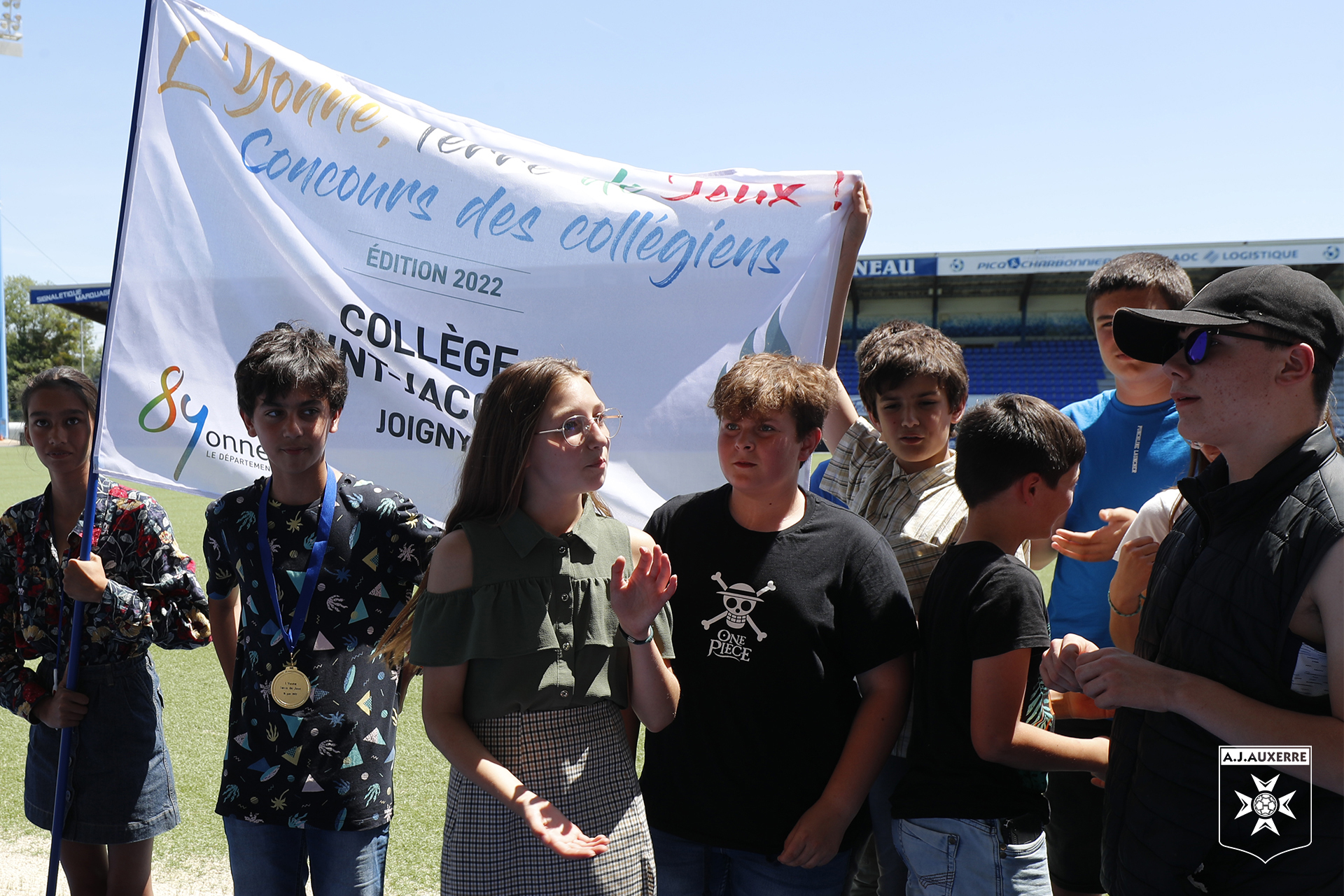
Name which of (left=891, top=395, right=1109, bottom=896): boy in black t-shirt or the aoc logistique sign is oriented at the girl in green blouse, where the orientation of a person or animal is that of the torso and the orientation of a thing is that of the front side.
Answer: the aoc logistique sign

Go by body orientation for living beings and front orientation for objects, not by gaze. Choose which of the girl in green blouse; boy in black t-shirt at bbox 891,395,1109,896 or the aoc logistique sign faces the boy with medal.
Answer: the aoc logistique sign

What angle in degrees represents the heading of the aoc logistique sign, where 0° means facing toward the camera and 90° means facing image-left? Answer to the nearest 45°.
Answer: approximately 0°

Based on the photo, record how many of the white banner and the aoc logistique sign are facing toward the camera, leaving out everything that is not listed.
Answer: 2

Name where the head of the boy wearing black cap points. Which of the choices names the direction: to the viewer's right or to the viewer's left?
to the viewer's left

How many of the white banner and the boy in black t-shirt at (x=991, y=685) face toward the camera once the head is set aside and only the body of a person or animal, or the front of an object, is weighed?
1

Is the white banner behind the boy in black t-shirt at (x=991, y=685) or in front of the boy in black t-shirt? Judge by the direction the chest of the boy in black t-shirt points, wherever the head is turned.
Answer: behind

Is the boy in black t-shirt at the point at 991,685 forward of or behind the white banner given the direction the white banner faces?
forward

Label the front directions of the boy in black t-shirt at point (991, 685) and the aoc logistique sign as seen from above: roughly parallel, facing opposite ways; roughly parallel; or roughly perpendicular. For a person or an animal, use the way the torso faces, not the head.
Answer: roughly perpendicular

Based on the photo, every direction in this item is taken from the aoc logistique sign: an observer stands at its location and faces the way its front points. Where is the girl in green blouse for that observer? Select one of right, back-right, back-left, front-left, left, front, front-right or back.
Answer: front

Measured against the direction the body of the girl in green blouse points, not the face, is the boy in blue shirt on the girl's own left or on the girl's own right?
on the girl's own left

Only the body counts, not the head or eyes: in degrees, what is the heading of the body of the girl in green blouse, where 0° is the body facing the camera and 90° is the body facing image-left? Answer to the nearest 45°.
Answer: approximately 315°

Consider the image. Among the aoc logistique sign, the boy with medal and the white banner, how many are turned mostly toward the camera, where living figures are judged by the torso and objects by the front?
3

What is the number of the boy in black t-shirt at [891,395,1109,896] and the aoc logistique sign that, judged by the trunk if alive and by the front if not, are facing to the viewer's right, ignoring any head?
1

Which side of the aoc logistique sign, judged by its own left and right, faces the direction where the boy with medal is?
front

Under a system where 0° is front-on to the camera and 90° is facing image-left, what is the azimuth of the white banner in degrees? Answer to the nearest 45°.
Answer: approximately 0°

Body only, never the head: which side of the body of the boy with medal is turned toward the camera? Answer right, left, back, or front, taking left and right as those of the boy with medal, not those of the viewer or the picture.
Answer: front

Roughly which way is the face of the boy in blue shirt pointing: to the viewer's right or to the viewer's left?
to the viewer's left
